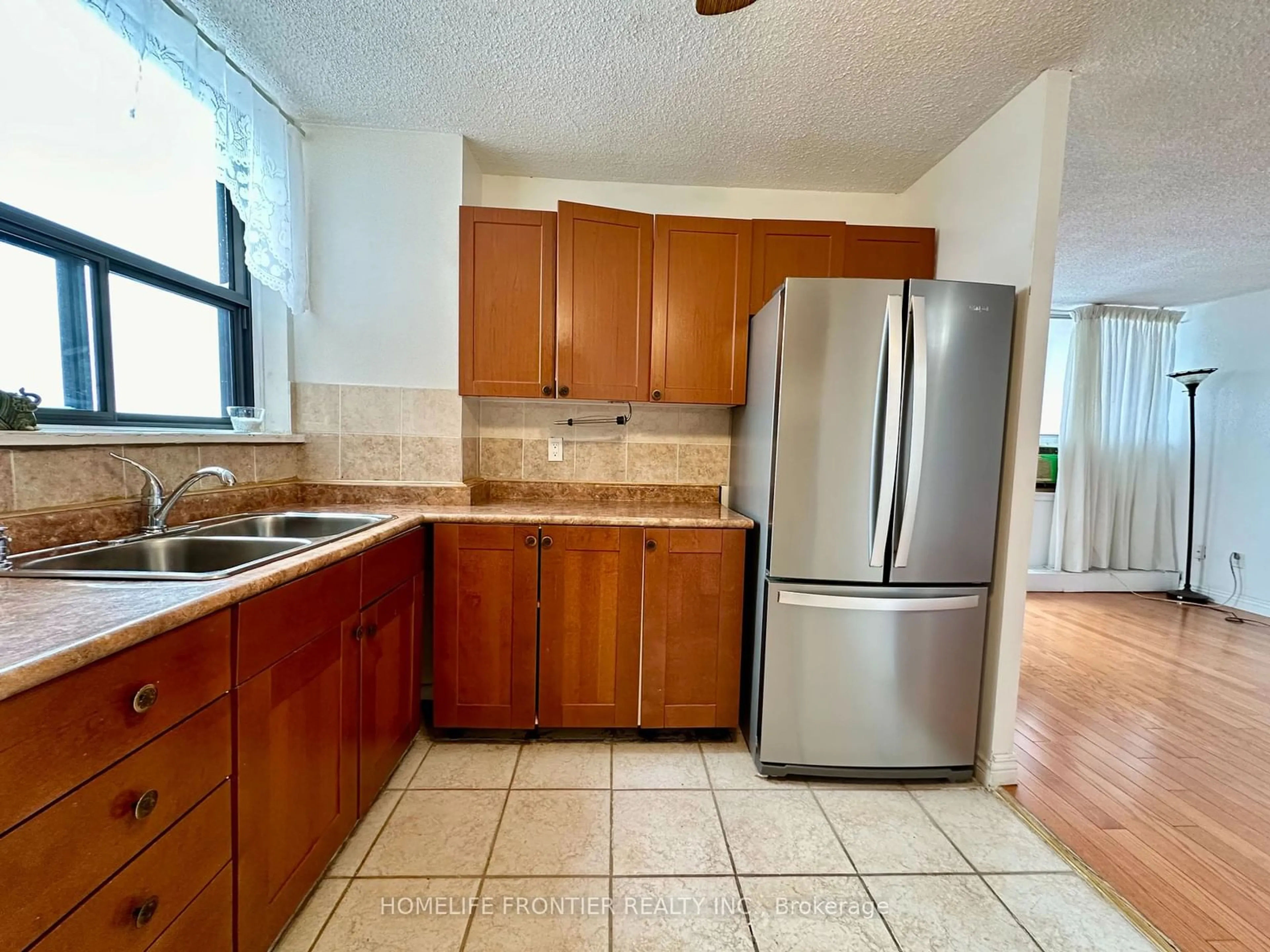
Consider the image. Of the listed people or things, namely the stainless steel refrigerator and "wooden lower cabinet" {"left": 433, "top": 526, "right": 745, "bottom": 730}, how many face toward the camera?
2

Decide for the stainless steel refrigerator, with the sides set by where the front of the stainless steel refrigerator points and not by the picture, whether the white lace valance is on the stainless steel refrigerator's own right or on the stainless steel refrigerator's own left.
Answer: on the stainless steel refrigerator's own right

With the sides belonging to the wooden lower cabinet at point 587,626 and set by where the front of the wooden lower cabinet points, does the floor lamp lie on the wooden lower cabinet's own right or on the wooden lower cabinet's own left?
on the wooden lower cabinet's own left

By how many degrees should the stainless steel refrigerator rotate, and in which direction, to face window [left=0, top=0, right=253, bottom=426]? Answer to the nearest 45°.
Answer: approximately 45° to its right

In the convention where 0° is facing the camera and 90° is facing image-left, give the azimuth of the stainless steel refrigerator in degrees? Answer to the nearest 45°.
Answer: approximately 0°

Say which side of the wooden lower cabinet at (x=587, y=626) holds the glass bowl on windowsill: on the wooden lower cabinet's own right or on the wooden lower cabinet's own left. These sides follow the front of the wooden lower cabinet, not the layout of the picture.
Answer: on the wooden lower cabinet's own right

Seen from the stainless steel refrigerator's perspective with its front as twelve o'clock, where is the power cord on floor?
The power cord on floor is roughly at 7 o'clock from the stainless steel refrigerator.

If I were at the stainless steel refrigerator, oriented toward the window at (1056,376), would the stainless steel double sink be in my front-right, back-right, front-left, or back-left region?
back-left

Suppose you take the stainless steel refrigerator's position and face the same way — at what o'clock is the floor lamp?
The floor lamp is roughly at 7 o'clock from the stainless steel refrigerator.

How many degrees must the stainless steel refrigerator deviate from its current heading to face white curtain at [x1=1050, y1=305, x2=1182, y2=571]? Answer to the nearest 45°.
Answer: approximately 135° to its left

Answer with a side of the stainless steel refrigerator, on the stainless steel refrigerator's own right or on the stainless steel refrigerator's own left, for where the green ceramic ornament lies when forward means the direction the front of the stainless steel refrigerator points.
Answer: on the stainless steel refrigerator's own right
